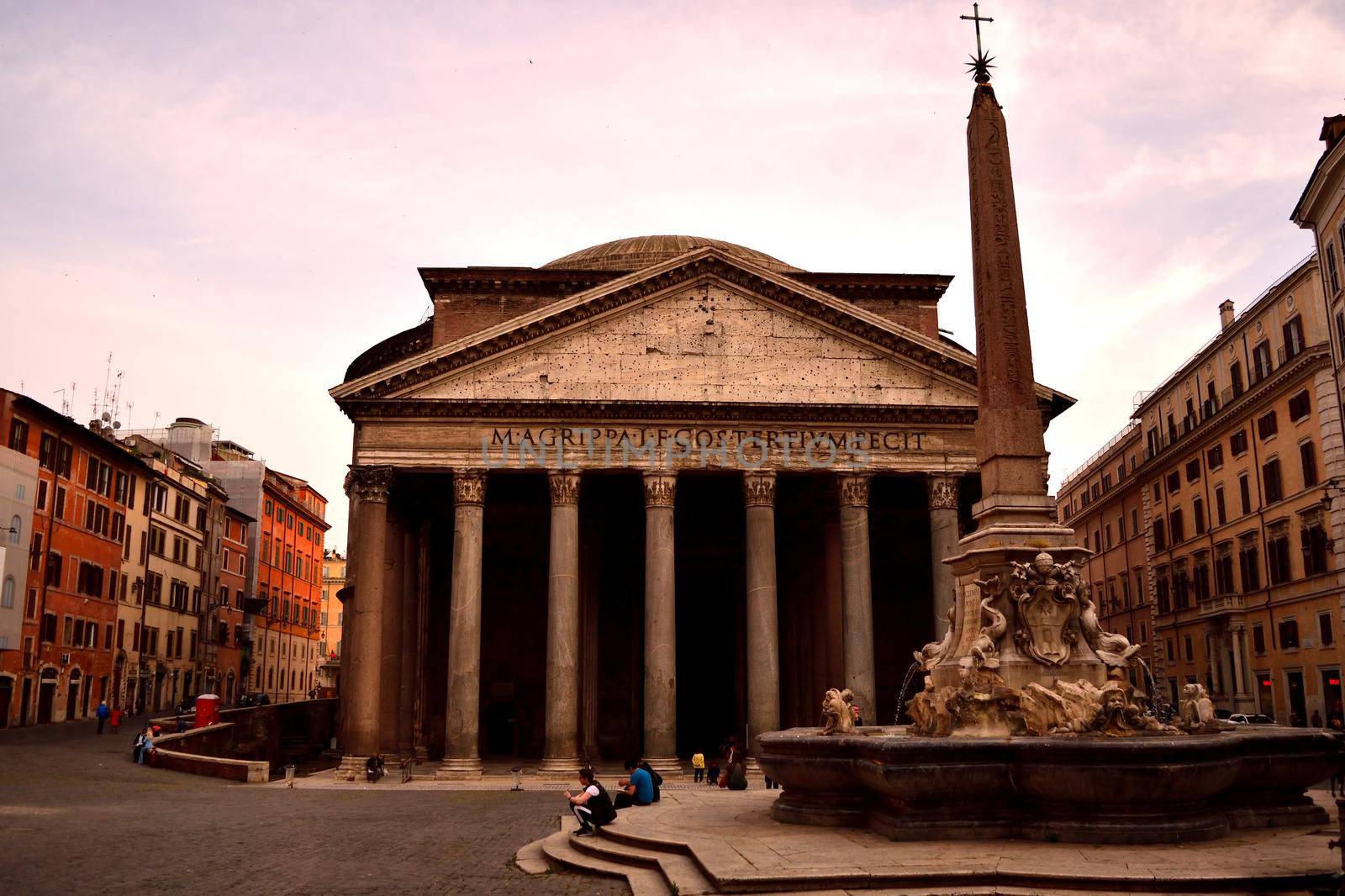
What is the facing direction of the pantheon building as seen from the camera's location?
facing the viewer

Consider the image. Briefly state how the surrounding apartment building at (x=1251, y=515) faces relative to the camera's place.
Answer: facing the viewer and to the left of the viewer

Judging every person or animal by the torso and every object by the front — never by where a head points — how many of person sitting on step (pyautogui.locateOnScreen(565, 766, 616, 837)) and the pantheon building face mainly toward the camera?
1

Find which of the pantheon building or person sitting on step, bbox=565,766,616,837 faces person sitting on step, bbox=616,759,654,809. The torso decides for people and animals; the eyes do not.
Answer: the pantheon building

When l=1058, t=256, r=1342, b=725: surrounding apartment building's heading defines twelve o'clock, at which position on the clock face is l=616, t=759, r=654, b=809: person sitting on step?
The person sitting on step is roughly at 11 o'clock from the surrounding apartment building.

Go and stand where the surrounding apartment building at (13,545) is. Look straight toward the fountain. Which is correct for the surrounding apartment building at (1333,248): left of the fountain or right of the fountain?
left

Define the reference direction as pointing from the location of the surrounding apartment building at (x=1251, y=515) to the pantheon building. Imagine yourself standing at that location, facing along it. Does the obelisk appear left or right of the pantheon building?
left

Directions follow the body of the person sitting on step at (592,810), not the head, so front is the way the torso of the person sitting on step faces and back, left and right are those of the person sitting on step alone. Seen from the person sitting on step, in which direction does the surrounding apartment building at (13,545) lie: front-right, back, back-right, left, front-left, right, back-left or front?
front-right

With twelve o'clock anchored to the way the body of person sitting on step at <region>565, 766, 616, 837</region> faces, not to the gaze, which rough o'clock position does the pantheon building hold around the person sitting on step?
The pantheon building is roughly at 3 o'clock from the person sitting on step.

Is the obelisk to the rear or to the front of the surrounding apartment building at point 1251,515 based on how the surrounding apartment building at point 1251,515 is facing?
to the front

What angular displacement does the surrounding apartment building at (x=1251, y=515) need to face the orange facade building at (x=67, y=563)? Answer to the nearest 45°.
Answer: approximately 45° to its right

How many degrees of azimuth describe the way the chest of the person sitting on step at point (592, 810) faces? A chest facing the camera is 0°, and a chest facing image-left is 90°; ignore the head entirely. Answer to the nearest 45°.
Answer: approximately 90°

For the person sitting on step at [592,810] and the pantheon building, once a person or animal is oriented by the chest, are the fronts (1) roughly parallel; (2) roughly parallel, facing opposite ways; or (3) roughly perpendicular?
roughly perpendicular

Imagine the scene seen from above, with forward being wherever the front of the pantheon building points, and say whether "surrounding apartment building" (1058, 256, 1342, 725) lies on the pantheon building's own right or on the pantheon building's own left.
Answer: on the pantheon building's own left
